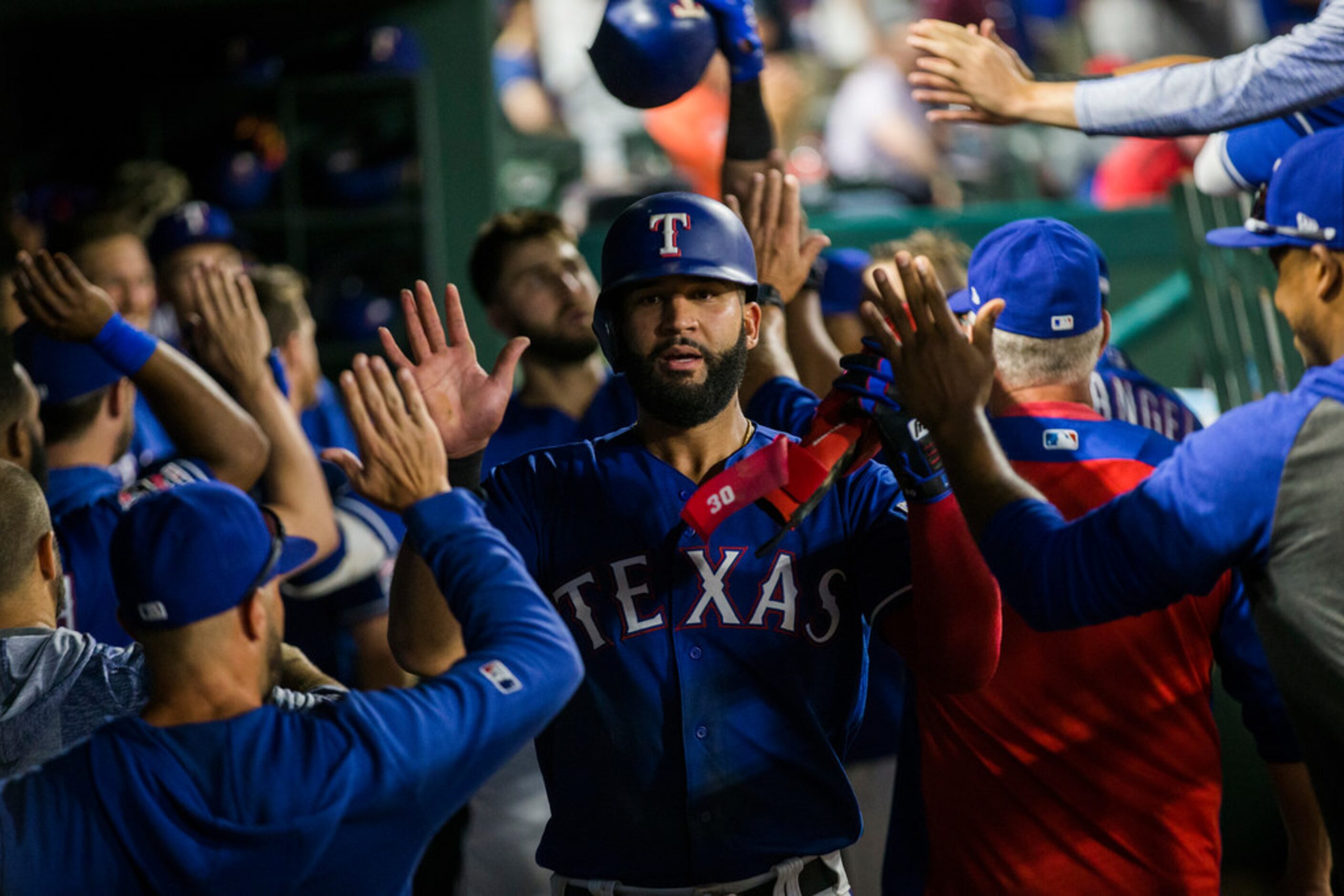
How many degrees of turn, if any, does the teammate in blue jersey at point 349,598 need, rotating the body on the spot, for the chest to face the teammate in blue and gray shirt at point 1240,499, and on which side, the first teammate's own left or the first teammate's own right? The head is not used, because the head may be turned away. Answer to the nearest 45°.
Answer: approximately 45° to the first teammate's own right

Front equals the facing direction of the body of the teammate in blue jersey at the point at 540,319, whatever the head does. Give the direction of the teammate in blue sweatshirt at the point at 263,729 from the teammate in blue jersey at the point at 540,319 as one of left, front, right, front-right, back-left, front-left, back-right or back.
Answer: front-right

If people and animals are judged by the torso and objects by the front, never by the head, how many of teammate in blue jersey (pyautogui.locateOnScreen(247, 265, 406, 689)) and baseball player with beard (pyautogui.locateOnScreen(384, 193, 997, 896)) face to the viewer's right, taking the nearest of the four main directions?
1

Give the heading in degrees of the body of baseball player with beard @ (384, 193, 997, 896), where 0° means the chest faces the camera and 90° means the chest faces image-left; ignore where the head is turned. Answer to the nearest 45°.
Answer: approximately 0°

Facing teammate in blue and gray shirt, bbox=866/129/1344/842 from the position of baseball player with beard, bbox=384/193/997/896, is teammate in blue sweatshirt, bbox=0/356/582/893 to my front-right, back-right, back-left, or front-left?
back-right

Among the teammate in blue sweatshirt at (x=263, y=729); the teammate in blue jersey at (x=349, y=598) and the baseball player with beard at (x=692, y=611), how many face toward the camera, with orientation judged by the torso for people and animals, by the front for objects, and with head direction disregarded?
1

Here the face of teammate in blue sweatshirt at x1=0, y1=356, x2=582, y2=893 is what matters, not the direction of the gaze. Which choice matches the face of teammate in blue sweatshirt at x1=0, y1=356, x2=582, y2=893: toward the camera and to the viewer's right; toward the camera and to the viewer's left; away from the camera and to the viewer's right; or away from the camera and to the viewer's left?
away from the camera and to the viewer's right

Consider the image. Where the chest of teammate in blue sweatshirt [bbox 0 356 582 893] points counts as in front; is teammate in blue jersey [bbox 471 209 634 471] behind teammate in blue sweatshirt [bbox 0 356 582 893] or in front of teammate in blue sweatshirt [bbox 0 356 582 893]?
in front

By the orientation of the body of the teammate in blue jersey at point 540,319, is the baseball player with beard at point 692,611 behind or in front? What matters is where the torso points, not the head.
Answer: in front

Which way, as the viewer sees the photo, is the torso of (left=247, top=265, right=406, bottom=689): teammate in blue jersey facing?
to the viewer's right
